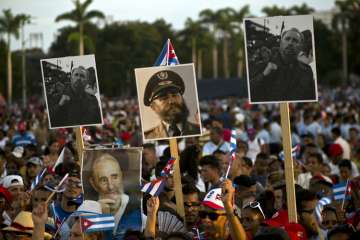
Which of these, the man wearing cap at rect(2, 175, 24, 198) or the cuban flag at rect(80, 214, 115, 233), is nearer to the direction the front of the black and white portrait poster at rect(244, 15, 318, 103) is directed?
the cuban flag

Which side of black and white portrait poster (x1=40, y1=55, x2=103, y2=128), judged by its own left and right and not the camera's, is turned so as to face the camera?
front

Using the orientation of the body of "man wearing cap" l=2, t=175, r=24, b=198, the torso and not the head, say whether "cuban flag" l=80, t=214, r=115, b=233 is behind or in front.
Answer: in front

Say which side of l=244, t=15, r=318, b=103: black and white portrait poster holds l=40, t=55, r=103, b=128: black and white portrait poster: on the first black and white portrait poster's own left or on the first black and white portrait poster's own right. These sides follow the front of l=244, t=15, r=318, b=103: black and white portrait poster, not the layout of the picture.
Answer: on the first black and white portrait poster's own right

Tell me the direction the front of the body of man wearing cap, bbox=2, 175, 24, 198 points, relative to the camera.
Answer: toward the camera

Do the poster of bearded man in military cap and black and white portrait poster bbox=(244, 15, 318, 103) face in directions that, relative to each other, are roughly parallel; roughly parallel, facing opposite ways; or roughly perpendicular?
roughly parallel

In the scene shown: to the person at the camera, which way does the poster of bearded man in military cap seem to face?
facing the viewer

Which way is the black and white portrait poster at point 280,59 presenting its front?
toward the camera

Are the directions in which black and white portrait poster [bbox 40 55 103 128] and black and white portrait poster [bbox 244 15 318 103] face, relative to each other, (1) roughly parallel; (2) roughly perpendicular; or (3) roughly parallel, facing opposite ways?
roughly parallel
